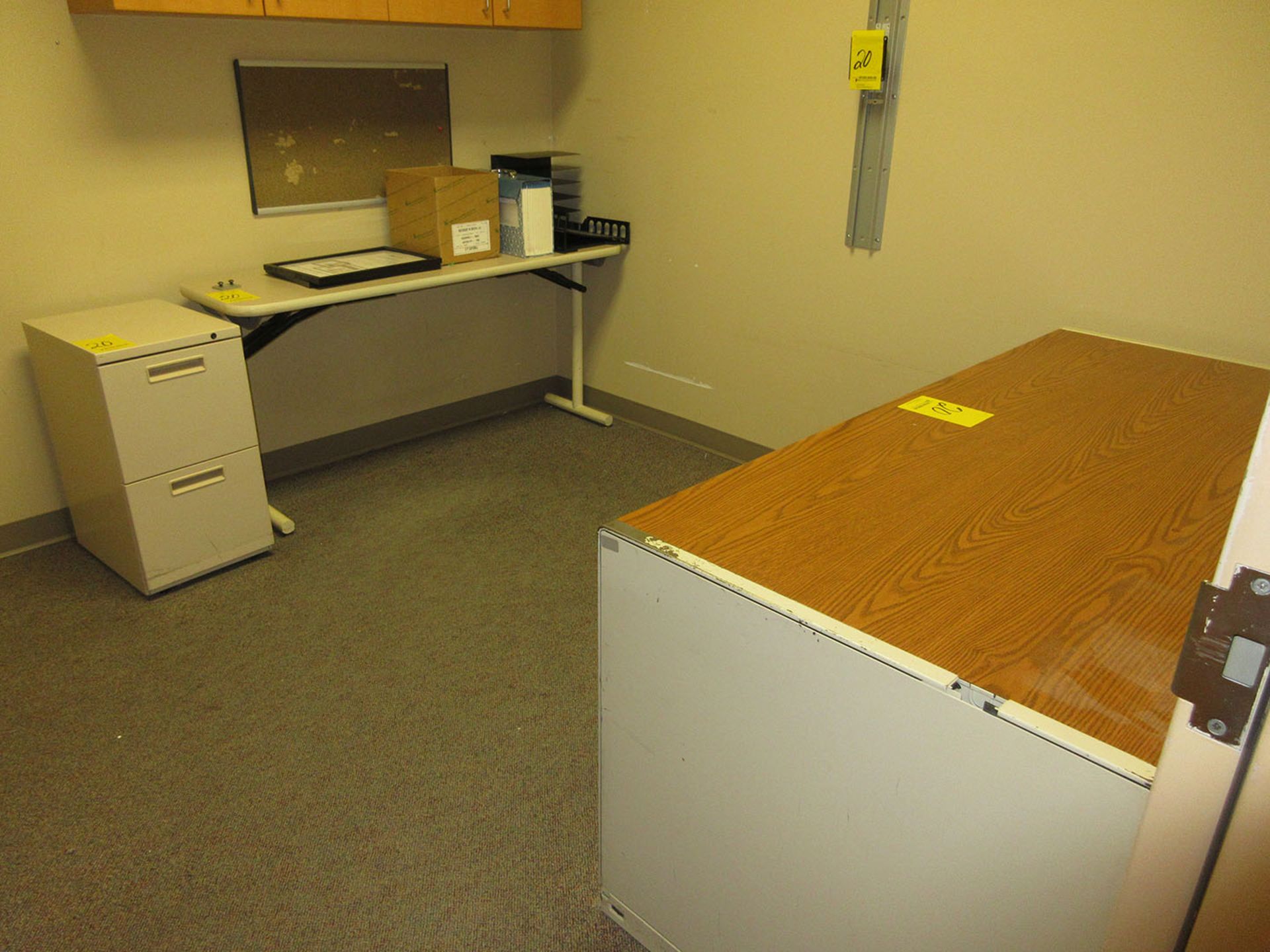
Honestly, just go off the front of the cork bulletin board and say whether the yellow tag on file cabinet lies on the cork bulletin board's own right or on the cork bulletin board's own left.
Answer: on the cork bulletin board's own right

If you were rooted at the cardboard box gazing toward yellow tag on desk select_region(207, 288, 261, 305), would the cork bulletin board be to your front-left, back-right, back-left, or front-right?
front-right

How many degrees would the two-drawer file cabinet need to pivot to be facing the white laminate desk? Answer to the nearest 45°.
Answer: approximately 90° to its left

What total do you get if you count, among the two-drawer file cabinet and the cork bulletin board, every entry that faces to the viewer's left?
0

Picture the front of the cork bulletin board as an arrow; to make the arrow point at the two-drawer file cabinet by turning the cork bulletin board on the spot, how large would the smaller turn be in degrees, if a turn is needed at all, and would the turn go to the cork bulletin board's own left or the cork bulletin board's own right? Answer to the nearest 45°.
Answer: approximately 90° to the cork bulletin board's own right

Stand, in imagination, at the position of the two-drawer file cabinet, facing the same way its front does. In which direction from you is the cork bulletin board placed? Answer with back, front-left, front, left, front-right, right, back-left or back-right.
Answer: left

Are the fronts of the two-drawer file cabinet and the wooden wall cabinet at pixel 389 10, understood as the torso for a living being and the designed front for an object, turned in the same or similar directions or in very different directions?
same or similar directions

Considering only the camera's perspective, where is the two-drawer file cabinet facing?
facing the viewer and to the right of the viewer

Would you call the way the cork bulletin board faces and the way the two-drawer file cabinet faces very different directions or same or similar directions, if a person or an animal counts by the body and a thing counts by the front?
same or similar directions
